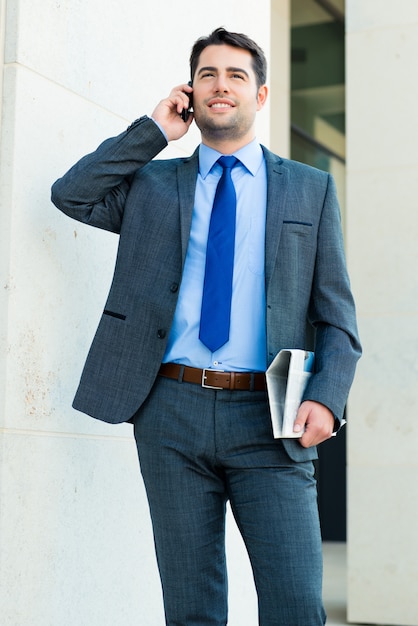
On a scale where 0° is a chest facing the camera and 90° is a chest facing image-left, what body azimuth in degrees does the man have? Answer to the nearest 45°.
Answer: approximately 0°
